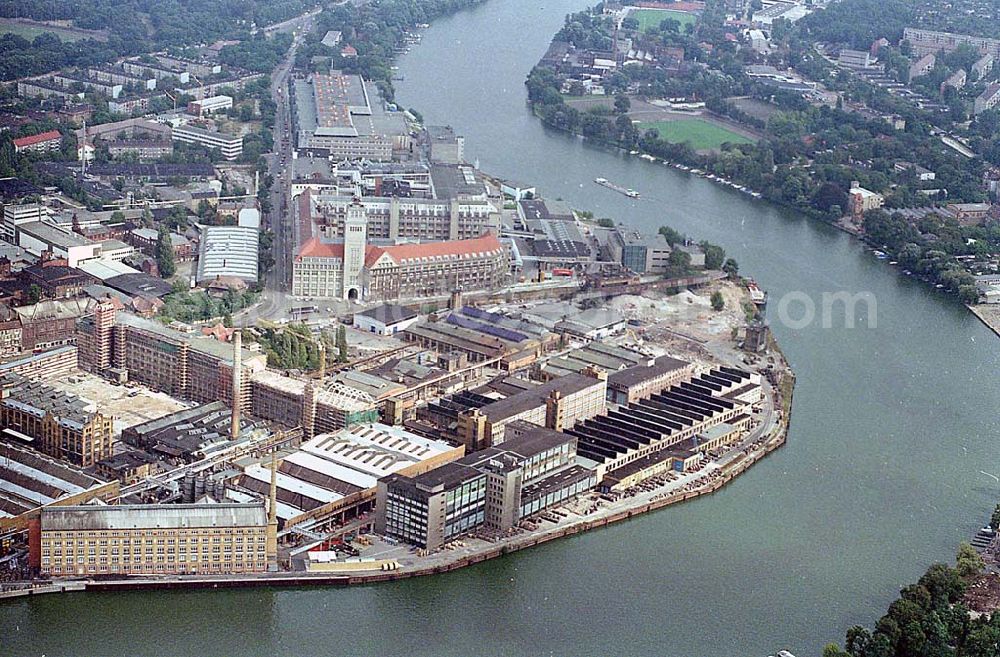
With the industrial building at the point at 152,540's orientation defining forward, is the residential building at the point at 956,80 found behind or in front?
behind

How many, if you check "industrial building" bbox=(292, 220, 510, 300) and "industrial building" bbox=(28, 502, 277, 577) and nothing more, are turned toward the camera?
2

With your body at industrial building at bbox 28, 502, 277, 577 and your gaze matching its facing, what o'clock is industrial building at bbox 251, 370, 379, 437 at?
industrial building at bbox 251, 370, 379, 437 is roughly at 7 o'clock from industrial building at bbox 28, 502, 277, 577.

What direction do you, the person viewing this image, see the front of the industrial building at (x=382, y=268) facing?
facing the viewer

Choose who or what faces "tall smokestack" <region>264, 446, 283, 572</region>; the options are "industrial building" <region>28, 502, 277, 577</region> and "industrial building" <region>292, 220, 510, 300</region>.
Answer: "industrial building" <region>292, 220, 510, 300</region>

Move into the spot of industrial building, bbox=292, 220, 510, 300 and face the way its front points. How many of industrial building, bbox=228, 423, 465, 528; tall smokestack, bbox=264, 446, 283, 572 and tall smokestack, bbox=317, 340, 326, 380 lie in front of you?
3

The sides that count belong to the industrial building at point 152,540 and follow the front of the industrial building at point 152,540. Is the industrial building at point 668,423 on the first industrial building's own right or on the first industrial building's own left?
on the first industrial building's own left

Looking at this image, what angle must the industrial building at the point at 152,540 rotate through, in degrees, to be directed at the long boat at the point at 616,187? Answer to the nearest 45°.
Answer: approximately 135° to its left

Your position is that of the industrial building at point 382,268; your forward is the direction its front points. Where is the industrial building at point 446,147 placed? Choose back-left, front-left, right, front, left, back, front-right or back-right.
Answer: back

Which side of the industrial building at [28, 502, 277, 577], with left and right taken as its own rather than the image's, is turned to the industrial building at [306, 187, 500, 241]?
back

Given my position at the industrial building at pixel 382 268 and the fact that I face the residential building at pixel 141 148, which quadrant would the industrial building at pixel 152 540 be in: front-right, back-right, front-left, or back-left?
back-left

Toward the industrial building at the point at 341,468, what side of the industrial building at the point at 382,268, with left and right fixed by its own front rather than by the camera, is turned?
front

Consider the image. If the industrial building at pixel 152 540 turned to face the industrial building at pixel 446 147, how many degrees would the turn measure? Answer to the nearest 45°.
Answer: approximately 180°

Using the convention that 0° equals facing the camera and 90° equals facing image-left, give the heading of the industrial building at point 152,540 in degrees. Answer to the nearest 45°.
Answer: approximately 0°

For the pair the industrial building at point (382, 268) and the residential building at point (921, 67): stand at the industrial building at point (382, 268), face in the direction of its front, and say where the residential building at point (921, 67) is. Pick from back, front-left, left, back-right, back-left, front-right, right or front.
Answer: back-left

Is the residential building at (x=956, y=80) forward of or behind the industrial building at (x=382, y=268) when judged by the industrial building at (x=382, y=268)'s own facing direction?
behind

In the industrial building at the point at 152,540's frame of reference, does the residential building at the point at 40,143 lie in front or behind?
behind
